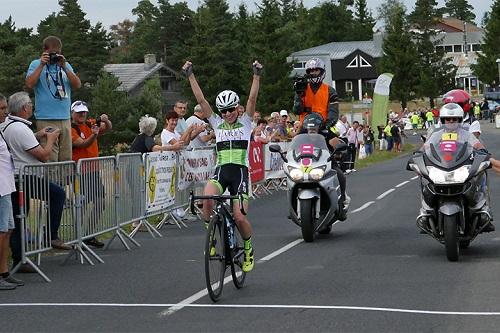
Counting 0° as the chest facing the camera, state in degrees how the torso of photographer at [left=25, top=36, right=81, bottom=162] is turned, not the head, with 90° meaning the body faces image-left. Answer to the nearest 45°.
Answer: approximately 0°

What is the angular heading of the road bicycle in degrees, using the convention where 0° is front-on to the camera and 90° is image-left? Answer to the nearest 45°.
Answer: approximately 0°

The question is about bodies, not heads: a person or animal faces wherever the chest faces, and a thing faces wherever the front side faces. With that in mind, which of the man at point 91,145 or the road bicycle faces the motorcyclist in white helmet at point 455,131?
the man

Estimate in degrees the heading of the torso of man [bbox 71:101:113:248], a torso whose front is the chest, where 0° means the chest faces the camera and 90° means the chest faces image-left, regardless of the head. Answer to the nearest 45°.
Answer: approximately 315°

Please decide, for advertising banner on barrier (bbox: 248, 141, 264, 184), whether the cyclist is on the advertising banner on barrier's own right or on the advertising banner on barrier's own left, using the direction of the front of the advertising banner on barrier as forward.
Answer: on the advertising banner on barrier's own right

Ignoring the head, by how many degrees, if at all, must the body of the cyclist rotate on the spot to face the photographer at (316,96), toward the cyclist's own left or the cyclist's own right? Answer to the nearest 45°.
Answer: approximately 180°

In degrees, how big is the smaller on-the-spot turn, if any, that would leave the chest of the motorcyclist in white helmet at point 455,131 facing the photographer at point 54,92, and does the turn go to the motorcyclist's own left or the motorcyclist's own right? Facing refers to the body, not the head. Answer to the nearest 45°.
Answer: approximately 90° to the motorcyclist's own right

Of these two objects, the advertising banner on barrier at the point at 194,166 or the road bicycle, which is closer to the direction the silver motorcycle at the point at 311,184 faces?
the road bicycle

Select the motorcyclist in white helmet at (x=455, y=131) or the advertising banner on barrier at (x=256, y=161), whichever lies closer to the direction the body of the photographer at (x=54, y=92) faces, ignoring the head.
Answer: the motorcyclist in white helmet
